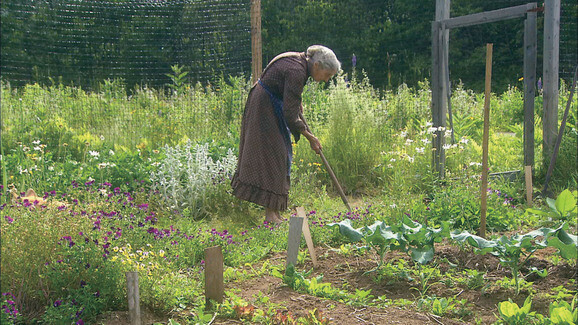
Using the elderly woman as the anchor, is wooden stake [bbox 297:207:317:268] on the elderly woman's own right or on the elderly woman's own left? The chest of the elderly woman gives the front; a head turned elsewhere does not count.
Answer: on the elderly woman's own right

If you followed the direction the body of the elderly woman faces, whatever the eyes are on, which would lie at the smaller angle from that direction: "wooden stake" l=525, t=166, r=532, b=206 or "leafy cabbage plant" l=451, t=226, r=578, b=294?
the wooden stake

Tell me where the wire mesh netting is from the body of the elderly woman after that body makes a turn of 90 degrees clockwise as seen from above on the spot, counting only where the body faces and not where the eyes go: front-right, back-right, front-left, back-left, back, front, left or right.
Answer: back-right

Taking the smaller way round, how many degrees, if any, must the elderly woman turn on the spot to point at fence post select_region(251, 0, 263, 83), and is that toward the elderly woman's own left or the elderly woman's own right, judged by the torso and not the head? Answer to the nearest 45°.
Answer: approximately 90° to the elderly woman's own left

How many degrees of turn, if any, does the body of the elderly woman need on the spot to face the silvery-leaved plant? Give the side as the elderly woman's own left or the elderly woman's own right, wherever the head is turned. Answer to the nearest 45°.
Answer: approximately 135° to the elderly woman's own left

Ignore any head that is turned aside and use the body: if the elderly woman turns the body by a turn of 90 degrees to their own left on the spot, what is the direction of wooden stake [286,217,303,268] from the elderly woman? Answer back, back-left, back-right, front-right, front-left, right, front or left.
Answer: back

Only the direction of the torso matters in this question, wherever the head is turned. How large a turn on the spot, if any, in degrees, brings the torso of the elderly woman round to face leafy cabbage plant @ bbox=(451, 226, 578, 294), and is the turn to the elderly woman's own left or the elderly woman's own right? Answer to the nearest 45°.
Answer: approximately 45° to the elderly woman's own right

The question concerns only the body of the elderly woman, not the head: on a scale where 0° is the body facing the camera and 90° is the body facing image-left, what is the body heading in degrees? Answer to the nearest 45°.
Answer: approximately 270°

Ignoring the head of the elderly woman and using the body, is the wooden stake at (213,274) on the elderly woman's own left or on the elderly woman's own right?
on the elderly woman's own right

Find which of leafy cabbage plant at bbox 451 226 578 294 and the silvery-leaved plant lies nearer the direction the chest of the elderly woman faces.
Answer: the leafy cabbage plant

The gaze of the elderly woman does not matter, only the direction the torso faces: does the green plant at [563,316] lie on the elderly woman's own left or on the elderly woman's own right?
on the elderly woman's own right

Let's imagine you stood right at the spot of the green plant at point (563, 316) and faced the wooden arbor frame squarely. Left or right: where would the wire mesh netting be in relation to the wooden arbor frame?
left

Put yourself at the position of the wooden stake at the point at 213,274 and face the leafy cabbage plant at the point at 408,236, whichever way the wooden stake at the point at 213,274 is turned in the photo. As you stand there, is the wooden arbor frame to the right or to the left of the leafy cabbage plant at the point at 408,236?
left

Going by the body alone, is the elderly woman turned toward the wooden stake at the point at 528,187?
yes

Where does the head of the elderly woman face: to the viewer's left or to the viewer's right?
to the viewer's right
